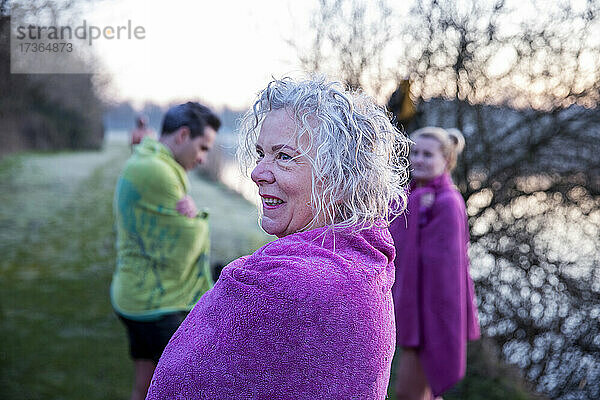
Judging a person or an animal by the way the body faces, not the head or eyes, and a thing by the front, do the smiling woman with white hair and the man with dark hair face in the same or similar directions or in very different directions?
very different directions

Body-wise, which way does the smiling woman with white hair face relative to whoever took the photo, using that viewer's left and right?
facing to the left of the viewer

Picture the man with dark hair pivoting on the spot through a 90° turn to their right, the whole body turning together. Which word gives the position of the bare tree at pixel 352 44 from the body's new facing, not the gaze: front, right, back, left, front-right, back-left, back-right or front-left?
back-left

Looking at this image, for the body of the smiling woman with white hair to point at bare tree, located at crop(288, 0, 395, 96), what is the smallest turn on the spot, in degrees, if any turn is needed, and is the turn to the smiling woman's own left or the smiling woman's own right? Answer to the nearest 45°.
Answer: approximately 90° to the smiling woman's own right

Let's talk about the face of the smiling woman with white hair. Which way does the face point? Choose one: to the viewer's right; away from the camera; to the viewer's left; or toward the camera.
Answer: to the viewer's left

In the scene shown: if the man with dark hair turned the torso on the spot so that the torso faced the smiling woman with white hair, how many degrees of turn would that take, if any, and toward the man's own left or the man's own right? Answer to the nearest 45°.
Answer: approximately 90° to the man's own right

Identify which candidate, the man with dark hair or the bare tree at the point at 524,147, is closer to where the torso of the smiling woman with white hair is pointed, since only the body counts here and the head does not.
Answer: the man with dark hair

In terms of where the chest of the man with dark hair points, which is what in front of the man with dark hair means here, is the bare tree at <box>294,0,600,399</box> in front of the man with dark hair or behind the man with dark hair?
in front

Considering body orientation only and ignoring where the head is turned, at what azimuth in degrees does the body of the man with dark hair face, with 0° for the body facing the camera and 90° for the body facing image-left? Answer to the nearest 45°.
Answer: approximately 270°
